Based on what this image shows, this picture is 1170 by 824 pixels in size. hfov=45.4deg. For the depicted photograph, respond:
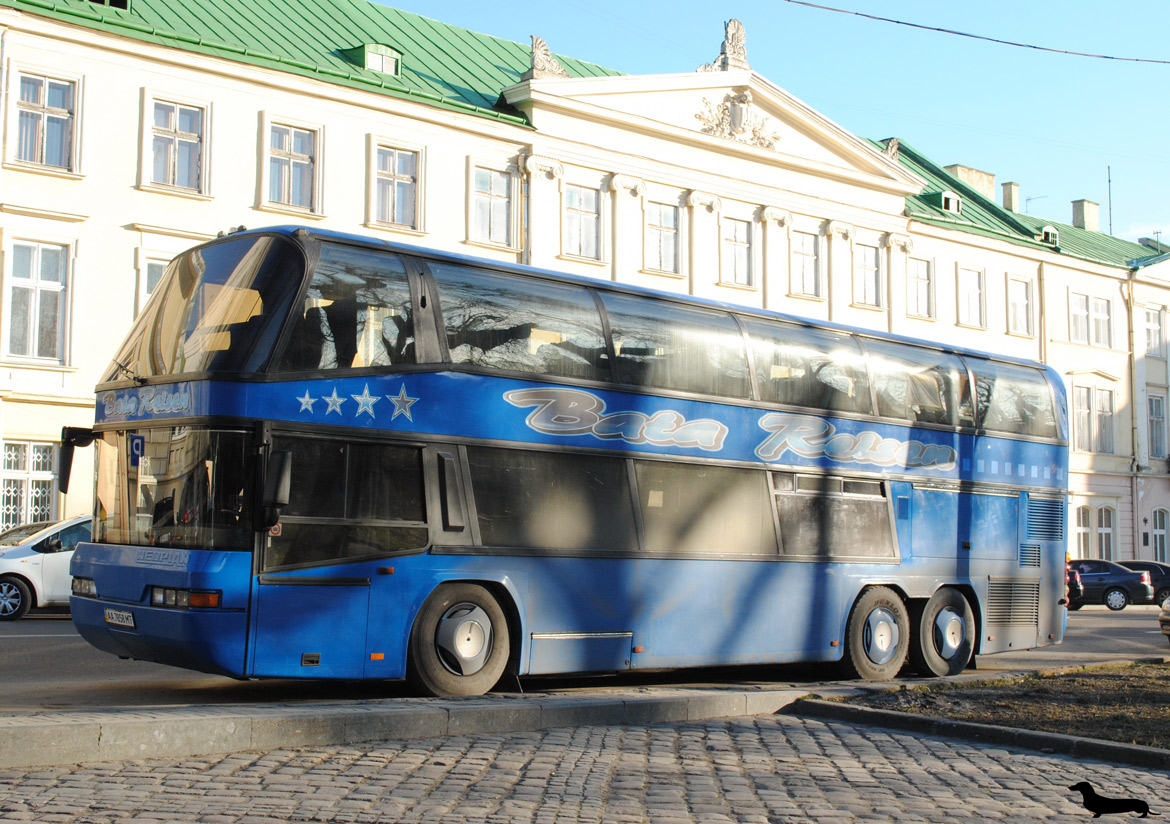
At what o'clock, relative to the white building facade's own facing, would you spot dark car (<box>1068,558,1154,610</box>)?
The dark car is roughly at 10 o'clock from the white building facade.

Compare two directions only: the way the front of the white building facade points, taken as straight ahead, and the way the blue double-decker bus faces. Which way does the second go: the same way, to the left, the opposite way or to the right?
to the right

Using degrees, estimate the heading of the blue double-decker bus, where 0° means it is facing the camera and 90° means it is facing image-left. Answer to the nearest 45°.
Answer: approximately 45°
